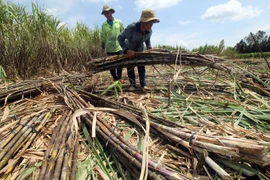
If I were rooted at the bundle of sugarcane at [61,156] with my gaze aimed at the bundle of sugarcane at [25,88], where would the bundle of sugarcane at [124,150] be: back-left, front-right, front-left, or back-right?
back-right

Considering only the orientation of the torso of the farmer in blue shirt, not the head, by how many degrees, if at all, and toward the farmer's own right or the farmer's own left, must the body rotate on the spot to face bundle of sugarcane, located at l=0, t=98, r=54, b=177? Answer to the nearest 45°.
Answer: approximately 90° to the farmer's own right

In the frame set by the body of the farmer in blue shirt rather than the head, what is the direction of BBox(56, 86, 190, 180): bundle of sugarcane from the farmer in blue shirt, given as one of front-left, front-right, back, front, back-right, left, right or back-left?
front-right

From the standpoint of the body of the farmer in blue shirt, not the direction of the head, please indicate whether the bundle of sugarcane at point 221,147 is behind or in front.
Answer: in front

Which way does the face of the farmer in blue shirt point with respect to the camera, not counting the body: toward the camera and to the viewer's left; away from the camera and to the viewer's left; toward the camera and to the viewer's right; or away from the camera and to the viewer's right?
toward the camera and to the viewer's right

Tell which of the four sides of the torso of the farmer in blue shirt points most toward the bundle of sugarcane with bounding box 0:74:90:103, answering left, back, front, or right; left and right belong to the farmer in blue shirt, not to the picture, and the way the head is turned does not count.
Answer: right

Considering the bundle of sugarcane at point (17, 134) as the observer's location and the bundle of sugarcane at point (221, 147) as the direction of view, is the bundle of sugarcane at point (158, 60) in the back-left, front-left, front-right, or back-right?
front-left

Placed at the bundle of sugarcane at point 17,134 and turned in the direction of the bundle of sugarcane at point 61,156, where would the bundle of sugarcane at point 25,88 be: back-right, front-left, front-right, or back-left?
back-left
